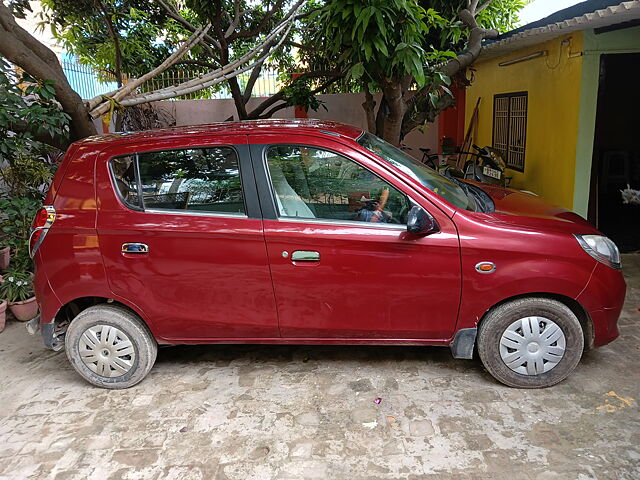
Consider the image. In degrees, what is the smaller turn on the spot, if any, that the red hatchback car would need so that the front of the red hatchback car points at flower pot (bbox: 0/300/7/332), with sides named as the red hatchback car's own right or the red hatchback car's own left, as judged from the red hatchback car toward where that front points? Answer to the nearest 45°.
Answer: approximately 135° to the red hatchback car's own left

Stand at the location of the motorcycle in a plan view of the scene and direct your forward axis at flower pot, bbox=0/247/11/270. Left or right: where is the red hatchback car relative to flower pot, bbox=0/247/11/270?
left

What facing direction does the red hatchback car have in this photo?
to the viewer's right

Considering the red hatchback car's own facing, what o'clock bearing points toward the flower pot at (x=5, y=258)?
The flower pot is roughly at 7 o'clock from the red hatchback car.

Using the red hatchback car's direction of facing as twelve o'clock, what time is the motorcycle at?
The motorcycle is roughly at 10 o'clock from the red hatchback car.
